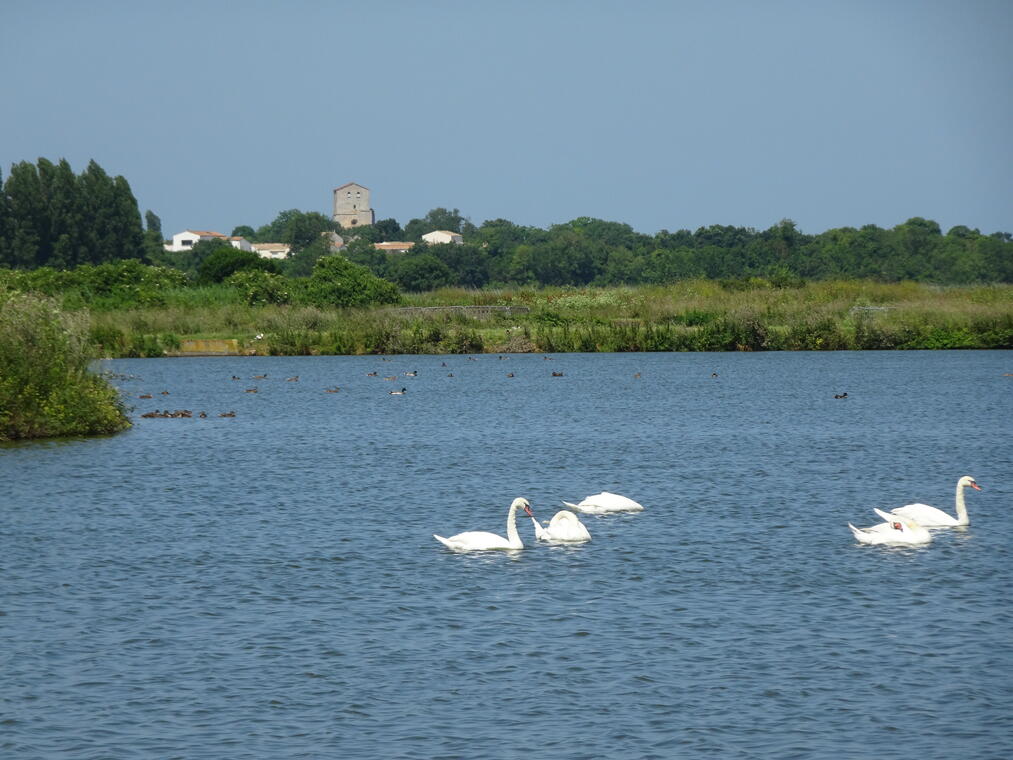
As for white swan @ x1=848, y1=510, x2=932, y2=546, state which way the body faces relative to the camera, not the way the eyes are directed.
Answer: to the viewer's right

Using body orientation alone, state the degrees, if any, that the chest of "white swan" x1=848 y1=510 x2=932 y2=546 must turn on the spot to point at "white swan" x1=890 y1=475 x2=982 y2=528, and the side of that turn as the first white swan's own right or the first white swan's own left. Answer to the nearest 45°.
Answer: approximately 90° to the first white swan's own left

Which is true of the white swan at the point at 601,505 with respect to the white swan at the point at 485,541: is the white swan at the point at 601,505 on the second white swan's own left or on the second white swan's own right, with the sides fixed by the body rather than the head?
on the second white swan's own left

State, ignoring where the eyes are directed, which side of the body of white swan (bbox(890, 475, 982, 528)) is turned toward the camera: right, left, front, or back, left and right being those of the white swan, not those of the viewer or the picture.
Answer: right

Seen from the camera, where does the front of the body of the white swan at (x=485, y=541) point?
to the viewer's right

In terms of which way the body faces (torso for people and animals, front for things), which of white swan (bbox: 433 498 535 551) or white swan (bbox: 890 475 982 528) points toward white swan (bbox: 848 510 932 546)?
white swan (bbox: 433 498 535 551)
